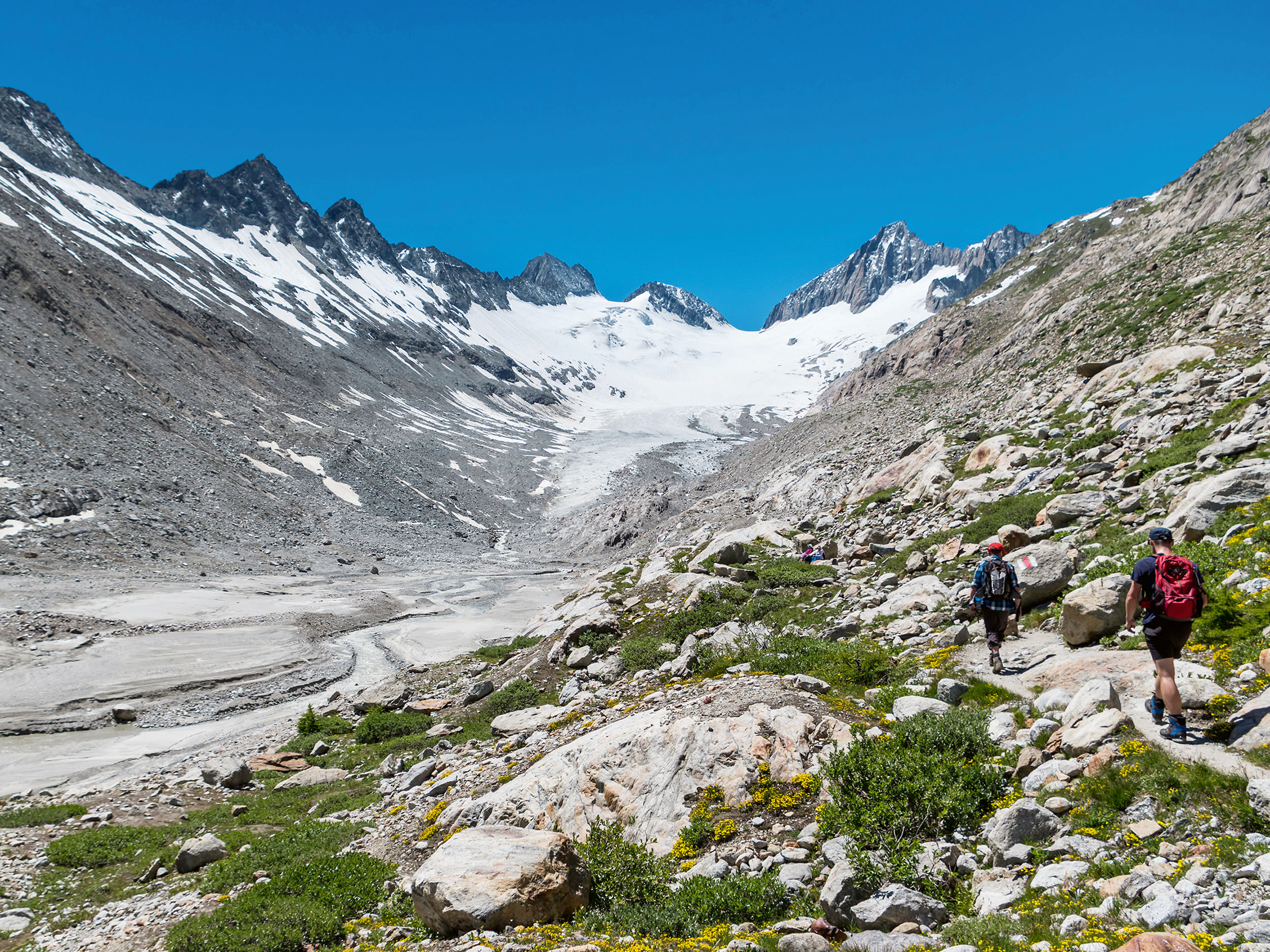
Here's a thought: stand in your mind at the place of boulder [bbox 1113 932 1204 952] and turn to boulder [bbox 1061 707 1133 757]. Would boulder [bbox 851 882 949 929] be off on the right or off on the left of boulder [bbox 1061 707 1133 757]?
left

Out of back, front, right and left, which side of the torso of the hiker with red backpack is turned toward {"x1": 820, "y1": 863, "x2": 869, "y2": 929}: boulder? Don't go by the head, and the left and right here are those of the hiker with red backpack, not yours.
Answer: left

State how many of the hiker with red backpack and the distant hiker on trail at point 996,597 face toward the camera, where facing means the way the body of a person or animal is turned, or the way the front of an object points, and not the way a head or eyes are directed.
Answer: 0

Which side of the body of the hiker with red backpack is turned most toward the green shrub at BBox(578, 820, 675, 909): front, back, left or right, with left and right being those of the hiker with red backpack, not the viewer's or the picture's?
left

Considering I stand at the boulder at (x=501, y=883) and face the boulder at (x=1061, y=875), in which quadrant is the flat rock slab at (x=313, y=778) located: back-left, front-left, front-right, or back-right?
back-left

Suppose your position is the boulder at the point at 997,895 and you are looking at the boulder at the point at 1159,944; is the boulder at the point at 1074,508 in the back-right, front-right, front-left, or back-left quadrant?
back-left

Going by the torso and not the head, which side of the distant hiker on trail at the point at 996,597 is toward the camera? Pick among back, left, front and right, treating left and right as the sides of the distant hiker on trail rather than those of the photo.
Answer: back

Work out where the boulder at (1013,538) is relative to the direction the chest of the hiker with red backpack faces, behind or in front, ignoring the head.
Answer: in front

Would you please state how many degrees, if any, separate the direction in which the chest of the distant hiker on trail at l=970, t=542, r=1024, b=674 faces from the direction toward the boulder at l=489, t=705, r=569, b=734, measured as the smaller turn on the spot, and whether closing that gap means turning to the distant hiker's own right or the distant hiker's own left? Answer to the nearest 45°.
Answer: approximately 90° to the distant hiker's own left

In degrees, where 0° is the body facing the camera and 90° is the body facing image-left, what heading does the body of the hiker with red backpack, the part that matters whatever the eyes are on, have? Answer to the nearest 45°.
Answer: approximately 135°

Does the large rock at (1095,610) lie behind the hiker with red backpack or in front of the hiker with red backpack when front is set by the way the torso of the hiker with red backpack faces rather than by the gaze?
in front

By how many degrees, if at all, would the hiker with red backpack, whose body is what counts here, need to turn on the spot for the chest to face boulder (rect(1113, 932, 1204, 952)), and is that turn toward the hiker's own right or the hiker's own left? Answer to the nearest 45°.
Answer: approximately 135° to the hiker's own left
